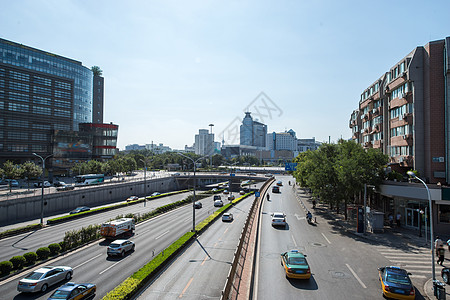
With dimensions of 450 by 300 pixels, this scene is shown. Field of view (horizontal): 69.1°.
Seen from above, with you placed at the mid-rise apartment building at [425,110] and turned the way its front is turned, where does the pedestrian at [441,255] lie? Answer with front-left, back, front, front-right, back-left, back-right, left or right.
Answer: front-left

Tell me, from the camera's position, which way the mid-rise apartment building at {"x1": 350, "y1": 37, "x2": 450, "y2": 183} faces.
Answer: facing the viewer and to the left of the viewer

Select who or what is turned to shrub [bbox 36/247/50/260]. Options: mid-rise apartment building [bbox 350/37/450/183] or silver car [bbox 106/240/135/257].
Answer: the mid-rise apartment building

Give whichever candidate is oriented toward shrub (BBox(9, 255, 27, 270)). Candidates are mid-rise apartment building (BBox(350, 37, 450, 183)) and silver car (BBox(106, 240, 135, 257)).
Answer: the mid-rise apartment building

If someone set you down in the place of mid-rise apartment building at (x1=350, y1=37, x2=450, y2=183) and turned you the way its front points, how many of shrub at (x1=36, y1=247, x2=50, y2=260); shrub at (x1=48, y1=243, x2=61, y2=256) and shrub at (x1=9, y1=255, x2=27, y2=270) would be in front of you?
3

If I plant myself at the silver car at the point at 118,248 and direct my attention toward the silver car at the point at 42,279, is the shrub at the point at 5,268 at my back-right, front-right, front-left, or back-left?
front-right

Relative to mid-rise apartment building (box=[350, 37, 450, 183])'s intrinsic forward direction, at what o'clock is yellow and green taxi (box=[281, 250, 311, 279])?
The yellow and green taxi is roughly at 11 o'clock from the mid-rise apartment building.

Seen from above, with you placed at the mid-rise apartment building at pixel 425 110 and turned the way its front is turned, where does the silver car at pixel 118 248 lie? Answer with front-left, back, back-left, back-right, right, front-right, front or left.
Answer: front

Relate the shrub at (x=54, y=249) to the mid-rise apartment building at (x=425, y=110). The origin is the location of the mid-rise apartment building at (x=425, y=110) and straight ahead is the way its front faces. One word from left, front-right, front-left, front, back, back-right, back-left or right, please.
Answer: front

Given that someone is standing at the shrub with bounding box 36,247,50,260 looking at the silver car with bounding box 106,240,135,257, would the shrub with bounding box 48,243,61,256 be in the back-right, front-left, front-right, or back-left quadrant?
front-left

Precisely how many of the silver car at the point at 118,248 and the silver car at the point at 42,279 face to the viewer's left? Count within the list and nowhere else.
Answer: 0

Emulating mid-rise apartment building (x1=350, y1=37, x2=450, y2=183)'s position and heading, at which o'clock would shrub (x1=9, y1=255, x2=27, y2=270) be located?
The shrub is roughly at 12 o'clock from the mid-rise apartment building.
